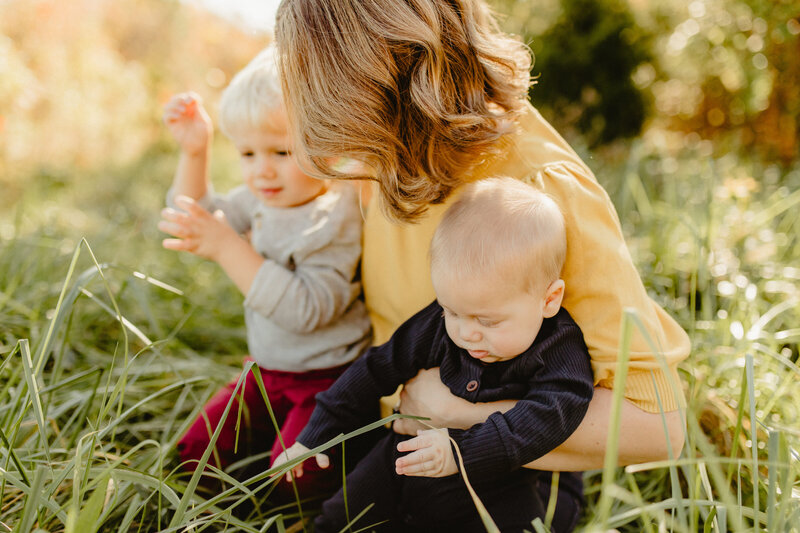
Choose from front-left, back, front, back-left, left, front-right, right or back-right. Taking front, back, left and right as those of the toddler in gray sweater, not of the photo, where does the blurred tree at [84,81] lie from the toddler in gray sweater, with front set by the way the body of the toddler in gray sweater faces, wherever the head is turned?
back-right

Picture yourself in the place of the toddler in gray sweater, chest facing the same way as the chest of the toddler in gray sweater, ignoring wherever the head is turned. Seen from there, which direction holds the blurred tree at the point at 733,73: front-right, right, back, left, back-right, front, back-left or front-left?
back

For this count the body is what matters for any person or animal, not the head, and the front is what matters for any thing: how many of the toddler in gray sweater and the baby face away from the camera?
0

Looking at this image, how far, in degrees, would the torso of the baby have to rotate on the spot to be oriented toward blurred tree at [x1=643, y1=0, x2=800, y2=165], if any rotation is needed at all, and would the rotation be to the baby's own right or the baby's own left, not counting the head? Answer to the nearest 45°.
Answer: approximately 180°

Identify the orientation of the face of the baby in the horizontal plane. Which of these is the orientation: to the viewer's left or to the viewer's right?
to the viewer's left

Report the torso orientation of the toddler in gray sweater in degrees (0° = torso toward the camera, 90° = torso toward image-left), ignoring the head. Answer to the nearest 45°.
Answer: approximately 45°

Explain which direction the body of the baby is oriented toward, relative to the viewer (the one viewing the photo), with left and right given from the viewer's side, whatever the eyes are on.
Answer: facing the viewer and to the left of the viewer
